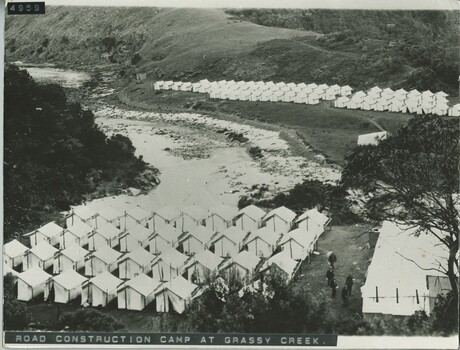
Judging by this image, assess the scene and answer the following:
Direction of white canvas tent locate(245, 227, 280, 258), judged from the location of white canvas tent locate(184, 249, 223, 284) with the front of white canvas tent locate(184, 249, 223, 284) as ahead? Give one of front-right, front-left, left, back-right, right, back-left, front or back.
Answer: back-left

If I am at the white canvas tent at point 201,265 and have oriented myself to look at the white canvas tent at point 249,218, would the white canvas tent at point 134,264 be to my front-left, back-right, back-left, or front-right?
back-left

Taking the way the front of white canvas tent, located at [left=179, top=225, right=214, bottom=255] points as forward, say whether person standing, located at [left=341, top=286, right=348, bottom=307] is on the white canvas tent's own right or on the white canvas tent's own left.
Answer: on the white canvas tent's own left

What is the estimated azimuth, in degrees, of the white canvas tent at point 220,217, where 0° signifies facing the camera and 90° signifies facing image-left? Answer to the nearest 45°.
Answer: approximately 45°

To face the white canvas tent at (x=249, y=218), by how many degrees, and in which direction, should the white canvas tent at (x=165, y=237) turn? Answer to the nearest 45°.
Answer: approximately 135° to its left

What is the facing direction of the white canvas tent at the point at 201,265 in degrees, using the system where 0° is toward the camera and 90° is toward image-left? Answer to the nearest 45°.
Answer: approximately 45°

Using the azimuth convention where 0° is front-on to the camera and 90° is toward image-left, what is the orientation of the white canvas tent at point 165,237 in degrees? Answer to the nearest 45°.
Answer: approximately 45°

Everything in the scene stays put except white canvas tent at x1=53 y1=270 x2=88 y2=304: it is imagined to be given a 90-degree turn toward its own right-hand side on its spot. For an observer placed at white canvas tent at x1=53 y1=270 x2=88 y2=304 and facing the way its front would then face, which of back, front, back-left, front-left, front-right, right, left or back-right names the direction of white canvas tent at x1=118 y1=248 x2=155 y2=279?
back-right

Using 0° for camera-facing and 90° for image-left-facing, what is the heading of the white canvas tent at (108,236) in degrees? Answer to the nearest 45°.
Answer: approximately 45°
